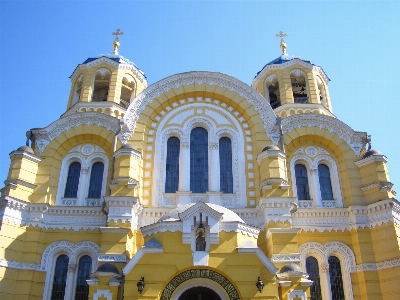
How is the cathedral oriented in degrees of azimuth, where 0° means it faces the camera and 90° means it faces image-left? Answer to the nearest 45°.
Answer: approximately 0°
